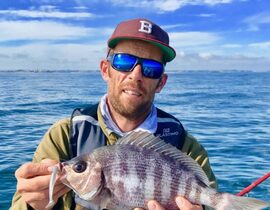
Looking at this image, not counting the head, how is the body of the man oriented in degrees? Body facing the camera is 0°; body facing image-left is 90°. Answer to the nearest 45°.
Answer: approximately 0°
